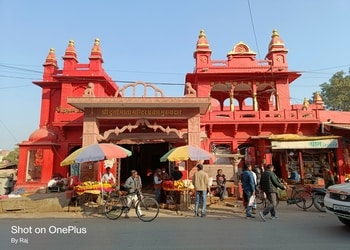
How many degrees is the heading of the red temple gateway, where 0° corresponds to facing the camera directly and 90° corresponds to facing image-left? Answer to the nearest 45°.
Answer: approximately 0°

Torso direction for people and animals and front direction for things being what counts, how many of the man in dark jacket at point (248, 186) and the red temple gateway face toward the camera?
1

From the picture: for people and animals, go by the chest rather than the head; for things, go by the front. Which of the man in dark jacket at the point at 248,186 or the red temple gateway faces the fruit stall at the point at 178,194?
the red temple gateway

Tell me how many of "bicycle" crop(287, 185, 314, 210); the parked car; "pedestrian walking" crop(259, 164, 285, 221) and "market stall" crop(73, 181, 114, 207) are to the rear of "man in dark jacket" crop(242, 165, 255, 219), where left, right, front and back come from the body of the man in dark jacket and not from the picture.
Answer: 1

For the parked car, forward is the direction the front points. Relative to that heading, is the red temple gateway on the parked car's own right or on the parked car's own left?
on the parked car's own right

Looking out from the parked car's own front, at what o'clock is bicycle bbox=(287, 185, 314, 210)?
The bicycle is roughly at 4 o'clock from the parked car.

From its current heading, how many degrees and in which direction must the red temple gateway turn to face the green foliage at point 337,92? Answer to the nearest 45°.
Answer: approximately 135° to its left

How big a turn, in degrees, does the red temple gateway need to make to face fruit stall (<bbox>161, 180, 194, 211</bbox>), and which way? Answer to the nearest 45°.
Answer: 0° — it already faces it

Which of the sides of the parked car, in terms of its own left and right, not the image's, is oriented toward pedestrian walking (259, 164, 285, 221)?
right
